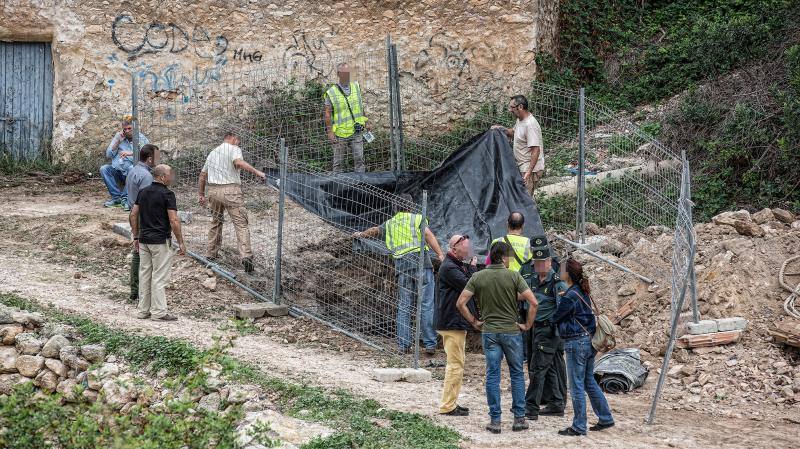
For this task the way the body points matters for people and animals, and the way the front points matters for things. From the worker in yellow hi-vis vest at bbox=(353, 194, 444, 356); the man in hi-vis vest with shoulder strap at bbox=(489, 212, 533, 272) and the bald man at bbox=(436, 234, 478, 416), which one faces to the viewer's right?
the bald man

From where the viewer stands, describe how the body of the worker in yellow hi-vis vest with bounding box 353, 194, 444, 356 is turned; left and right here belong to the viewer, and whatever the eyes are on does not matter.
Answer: facing away from the viewer

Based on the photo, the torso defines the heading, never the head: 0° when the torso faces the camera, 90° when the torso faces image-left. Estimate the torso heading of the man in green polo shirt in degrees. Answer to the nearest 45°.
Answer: approximately 180°

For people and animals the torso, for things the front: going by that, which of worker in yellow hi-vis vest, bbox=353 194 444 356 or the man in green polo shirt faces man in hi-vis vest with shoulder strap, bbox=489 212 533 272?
the man in green polo shirt

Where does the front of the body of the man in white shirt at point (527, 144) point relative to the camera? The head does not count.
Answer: to the viewer's left

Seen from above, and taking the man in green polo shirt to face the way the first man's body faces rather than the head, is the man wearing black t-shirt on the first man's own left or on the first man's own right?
on the first man's own left

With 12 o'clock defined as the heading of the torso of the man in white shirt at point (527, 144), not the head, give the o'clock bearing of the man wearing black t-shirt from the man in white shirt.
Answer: The man wearing black t-shirt is roughly at 11 o'clock from the man in white shirt.

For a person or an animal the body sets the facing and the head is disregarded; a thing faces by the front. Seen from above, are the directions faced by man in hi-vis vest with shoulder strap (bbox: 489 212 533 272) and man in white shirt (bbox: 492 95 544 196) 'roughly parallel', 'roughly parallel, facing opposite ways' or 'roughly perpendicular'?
roughly perpendicular
